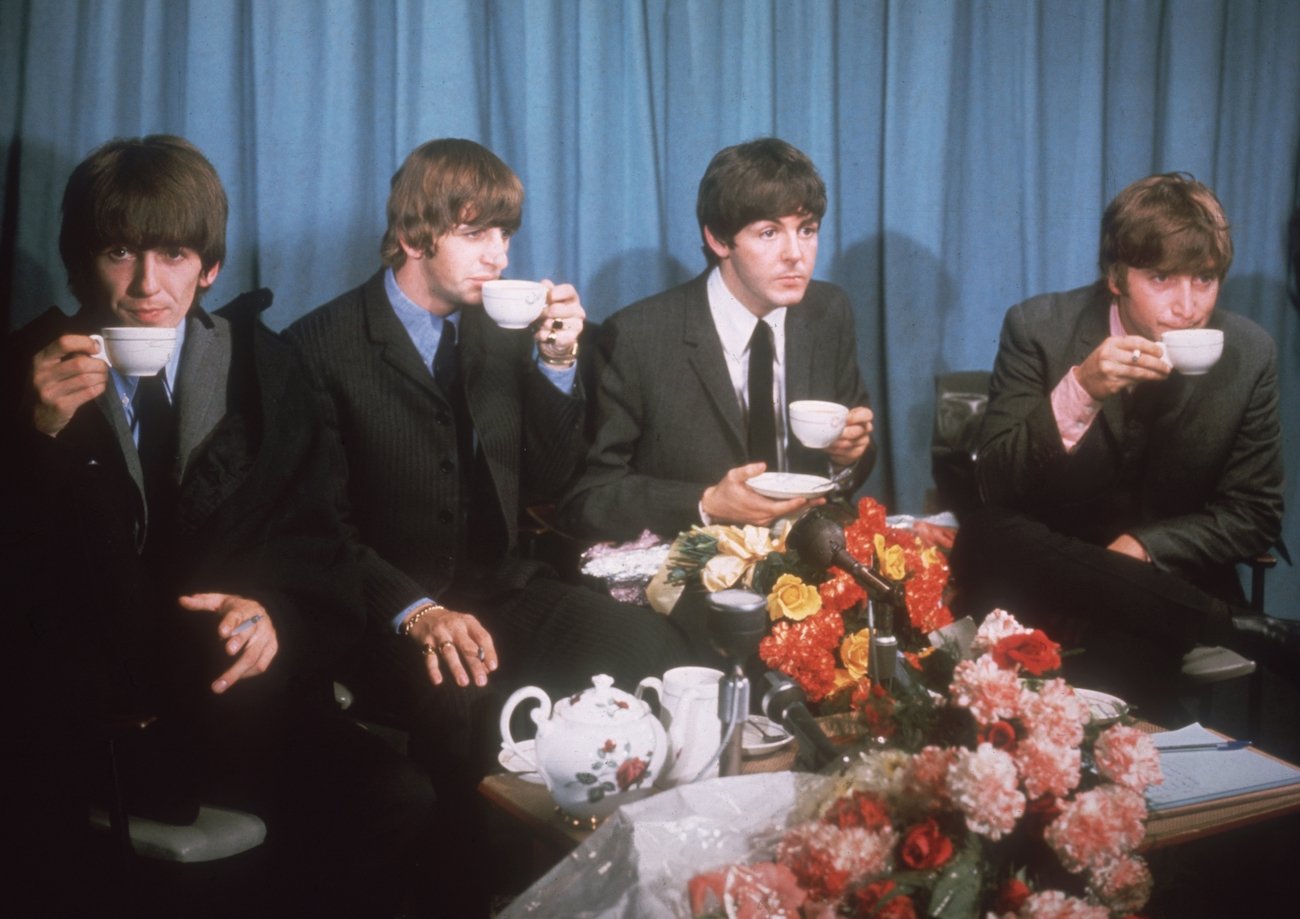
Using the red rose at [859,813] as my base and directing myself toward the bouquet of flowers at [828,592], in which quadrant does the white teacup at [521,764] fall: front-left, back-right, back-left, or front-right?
front-left

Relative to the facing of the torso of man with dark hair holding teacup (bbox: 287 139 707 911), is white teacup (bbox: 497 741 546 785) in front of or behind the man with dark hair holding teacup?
in front

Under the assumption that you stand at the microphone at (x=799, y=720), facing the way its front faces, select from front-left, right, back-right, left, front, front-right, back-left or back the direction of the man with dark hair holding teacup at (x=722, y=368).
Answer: front-right

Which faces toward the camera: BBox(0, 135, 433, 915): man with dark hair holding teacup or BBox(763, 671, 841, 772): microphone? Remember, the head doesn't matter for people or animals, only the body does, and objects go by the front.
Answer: the man with dark hair holding teacup

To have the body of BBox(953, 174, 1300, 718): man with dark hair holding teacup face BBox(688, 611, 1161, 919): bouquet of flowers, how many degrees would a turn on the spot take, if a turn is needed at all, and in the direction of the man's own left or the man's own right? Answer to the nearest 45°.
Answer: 0° — they already face it

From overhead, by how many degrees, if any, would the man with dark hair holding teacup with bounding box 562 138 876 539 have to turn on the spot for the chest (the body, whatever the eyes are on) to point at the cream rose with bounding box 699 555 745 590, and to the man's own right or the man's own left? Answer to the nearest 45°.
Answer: approximately 45° to the man's own right

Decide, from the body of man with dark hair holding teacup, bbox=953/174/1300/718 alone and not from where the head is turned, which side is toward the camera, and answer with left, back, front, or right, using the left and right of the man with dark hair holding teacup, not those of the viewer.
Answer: front

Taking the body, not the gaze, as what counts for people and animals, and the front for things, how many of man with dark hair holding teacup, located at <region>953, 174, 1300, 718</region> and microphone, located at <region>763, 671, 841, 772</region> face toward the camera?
1

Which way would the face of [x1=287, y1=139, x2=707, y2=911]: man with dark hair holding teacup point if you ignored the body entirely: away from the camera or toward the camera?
toward the camera

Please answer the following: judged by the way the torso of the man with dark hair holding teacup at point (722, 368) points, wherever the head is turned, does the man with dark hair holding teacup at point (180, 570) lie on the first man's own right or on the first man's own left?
on the first man's own right

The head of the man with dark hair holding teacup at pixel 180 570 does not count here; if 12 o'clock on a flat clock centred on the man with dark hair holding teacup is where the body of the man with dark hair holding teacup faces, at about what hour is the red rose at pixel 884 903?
The red rose is roughly at 11 o'clock from the man with dark hair holding teacup.

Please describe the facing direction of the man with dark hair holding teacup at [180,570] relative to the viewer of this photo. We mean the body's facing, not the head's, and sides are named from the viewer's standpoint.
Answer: facing the viewer

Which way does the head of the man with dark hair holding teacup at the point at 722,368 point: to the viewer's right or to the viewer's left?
to the viewer's right

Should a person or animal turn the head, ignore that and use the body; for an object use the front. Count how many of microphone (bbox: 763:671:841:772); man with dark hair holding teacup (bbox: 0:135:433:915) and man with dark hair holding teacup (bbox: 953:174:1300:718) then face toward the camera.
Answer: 2

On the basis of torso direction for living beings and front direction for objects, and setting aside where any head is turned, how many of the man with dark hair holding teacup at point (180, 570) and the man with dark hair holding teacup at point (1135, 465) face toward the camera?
2
